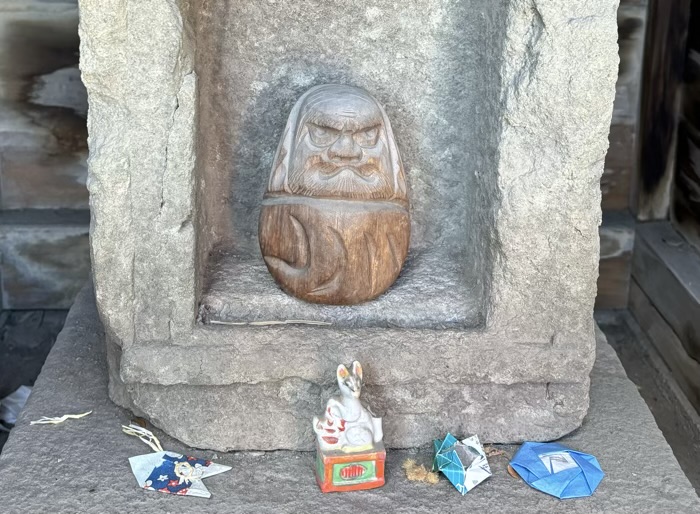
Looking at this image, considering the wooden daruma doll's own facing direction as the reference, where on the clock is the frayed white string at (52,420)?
The frayed white string is roughly at 3 o'clock from the wooden daruma doll.

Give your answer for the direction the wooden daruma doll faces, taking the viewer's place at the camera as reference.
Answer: facing the viewer

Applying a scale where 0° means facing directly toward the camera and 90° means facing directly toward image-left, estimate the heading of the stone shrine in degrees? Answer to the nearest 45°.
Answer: approximately 0°

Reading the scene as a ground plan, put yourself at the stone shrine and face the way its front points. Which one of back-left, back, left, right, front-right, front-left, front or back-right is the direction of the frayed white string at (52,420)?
right
